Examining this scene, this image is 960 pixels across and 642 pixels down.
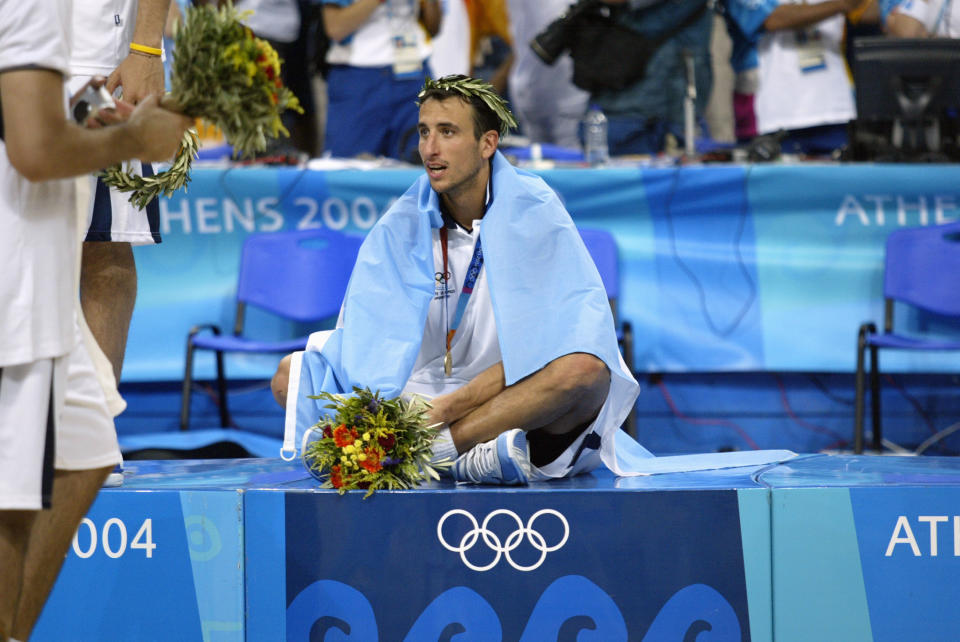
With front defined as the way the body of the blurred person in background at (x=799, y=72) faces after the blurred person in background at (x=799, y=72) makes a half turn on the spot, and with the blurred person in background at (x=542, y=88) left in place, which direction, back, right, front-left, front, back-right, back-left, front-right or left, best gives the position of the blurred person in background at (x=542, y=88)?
left

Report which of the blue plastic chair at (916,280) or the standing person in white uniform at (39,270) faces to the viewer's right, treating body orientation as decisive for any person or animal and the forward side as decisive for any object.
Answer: the standing person in white uniform

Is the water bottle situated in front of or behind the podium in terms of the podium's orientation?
behind

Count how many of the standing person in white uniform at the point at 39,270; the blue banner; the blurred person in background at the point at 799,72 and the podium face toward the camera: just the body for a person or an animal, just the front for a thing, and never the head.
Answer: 3

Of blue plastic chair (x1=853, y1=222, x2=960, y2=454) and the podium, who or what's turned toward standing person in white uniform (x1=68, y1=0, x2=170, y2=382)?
the blue plastic chair

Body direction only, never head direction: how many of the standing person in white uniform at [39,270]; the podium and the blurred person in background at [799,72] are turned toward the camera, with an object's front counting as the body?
2

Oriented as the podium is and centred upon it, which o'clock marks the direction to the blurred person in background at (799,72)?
The blurred person in background is roughly at 7 o'clock from the podium.

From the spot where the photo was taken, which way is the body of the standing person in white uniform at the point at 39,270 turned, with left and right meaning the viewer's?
facing to the right of the viewer

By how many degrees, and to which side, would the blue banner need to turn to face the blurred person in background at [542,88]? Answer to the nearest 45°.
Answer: approximately 135° to its right

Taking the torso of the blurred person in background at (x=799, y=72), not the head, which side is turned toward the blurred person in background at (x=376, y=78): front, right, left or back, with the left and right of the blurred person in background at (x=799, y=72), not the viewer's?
right

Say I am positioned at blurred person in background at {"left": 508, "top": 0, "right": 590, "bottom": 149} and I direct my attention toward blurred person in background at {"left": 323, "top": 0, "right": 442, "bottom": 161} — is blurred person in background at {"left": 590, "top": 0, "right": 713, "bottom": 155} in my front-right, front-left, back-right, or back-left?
back-left

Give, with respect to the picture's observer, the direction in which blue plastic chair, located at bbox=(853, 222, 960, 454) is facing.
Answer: facing the viewer and to the left of the viewer

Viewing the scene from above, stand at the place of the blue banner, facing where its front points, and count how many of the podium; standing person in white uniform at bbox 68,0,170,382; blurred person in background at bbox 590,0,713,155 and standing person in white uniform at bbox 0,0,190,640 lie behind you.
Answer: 1
